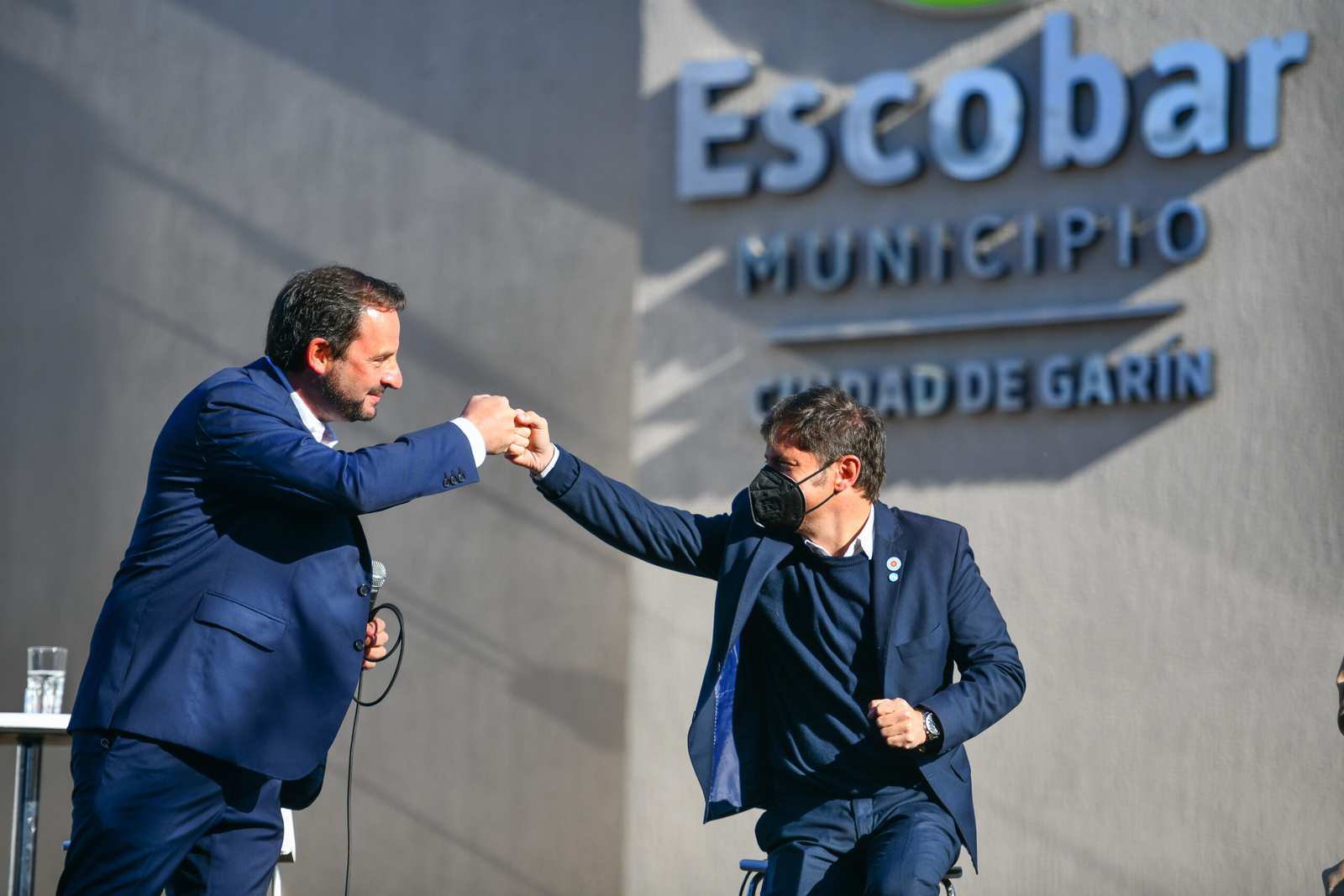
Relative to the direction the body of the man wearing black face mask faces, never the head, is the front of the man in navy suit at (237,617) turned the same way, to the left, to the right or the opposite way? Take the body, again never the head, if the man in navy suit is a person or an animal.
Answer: to the left

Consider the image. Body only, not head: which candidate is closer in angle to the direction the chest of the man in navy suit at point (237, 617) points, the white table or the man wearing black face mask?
the man wearing black face mask

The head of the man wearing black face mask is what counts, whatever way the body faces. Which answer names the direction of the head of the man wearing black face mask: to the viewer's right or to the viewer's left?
to the viewer's left

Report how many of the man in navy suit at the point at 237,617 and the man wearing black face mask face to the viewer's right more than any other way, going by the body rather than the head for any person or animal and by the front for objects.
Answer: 1

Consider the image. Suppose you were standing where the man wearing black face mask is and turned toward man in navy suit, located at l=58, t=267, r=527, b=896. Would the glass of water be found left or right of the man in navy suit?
right

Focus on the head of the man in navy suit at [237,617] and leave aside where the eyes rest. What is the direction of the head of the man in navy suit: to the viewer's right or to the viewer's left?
to the viewer's right

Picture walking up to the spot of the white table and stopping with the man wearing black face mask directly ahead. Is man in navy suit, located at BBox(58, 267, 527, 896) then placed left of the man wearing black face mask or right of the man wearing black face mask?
right

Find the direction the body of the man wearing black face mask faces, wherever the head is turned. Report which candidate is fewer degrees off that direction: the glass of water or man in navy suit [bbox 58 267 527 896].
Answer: the man in navy suit

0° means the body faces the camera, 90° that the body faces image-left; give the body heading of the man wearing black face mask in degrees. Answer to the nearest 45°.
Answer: approximately 0°

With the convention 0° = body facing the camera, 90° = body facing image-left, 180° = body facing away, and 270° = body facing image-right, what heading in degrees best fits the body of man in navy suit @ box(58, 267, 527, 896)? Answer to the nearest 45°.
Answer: approximately 270°
